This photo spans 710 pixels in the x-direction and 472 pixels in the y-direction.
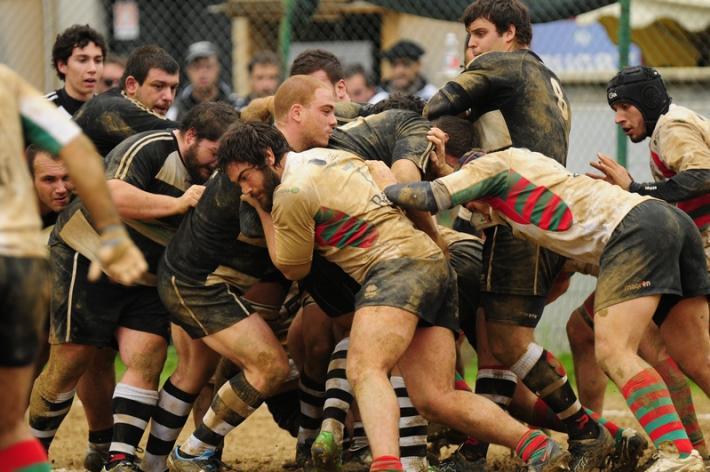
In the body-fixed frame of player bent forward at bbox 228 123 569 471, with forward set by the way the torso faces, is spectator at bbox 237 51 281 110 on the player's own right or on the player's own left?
on the player's own right

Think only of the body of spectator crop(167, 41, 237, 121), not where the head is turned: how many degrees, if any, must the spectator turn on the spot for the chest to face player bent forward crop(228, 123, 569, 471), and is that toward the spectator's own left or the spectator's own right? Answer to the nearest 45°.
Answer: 0° — they already face them

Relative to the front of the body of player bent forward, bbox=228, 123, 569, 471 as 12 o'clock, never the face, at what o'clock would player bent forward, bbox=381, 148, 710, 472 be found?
player bent forward, bbox=381, 148, 710, 472 is roughly at 6 o'clock from player bent forward, bbox=228, 123, 569, 471.

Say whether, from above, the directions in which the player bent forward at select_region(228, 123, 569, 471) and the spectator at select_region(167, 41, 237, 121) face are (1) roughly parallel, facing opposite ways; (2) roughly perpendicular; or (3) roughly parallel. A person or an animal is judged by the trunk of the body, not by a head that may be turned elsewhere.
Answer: roughly perpendicular

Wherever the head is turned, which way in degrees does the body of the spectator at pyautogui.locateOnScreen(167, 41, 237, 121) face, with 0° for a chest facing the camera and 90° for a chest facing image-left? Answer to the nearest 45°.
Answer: approximately 0°

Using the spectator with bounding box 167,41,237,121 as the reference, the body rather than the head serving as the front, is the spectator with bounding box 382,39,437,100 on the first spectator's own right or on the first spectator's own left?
on the first spectator's own left

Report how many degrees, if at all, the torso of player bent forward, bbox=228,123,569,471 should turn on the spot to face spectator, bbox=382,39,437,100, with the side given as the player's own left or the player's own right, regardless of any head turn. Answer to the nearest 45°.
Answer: approximately 90° to the player's own right

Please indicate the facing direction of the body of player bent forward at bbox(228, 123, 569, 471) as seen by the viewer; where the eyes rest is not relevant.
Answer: to the viewer's left
